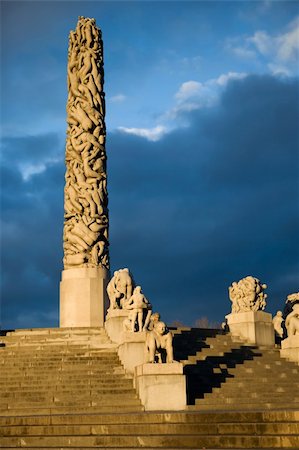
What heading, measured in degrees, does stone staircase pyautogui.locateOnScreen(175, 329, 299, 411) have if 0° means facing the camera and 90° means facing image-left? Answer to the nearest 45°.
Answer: approximately 0°

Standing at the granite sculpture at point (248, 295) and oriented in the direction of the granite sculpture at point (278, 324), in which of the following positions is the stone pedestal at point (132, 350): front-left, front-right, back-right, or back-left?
back-right

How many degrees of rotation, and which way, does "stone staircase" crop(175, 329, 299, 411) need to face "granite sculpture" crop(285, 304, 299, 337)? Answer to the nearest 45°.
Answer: approximately 135° to its left

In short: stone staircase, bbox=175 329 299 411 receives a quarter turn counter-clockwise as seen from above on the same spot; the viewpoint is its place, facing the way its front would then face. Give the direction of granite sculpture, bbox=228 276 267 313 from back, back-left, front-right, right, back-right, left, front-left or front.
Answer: left

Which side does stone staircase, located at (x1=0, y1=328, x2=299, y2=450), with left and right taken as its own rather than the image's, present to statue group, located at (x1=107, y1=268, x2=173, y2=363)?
back

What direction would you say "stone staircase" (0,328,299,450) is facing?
toward the camera
